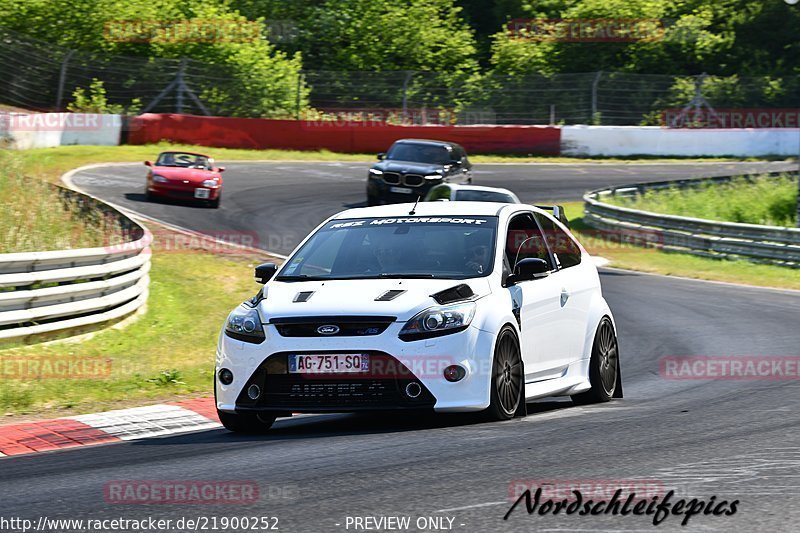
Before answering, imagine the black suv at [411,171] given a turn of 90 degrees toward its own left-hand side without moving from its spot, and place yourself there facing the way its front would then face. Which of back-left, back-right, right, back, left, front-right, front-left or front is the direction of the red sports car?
back-right

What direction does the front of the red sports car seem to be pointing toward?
toward the camera

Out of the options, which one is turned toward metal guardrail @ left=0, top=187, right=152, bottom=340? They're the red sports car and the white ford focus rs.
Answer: the red sports car

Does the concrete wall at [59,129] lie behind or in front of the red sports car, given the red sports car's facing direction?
behind

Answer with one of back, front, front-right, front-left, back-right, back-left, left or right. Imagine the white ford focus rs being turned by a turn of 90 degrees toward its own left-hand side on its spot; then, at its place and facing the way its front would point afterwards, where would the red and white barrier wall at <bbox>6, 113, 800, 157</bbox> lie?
back-left

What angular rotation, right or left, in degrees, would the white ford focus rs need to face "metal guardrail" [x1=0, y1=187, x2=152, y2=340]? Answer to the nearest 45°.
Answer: approximately 90° to its right

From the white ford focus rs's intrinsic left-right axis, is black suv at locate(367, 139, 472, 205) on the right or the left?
on its right

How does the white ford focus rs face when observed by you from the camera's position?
facing the viewer and to the left of the viewer

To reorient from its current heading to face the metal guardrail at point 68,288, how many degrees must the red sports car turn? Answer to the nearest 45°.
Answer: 0° — it already faces it

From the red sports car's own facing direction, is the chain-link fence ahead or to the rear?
to the rear

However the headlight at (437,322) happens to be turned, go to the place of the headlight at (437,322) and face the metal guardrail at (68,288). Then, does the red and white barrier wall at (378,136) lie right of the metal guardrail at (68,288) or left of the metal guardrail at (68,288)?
right

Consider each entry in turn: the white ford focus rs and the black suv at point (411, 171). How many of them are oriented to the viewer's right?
0

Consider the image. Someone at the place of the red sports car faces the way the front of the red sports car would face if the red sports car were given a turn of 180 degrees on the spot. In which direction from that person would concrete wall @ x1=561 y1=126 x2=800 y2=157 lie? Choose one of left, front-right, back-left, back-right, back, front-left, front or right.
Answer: front-right

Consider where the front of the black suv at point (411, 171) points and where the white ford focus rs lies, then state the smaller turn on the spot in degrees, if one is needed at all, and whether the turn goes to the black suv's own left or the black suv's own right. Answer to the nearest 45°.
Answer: approximately 45° to the black suv's own left

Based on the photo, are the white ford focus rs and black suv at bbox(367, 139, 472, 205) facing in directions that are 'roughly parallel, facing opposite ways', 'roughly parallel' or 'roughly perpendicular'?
roughly parallel

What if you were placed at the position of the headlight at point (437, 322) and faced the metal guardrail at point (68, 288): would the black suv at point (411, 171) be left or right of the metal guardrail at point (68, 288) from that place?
right
